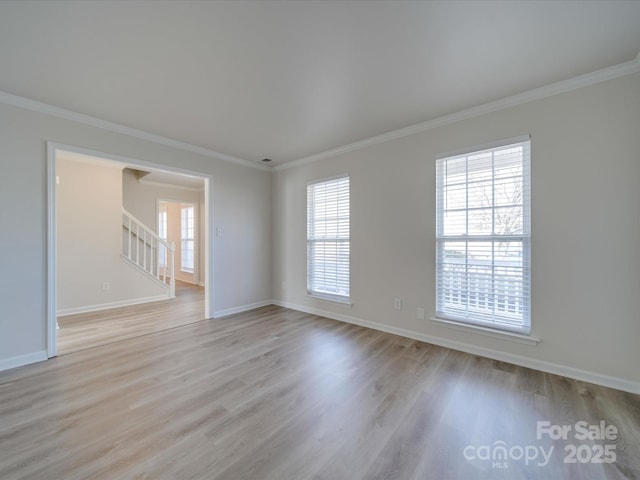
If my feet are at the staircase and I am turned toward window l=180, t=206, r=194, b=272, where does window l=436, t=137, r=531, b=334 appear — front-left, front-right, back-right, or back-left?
back-right

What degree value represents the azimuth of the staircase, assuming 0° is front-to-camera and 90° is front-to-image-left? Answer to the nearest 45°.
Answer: approximately 270°

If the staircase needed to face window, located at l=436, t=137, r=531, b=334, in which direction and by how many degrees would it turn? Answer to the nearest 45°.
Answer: approximately 45° to its right

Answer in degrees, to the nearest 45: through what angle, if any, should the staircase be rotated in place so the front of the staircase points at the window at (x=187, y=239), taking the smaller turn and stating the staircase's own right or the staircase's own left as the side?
approximately 45° to the staircase's own left
